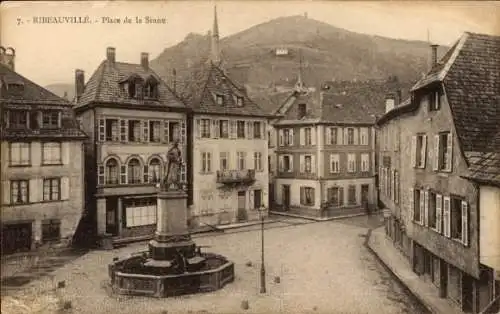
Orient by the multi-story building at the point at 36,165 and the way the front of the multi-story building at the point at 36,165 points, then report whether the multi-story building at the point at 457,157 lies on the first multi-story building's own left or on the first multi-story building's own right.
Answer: on the first multi-story building's own left

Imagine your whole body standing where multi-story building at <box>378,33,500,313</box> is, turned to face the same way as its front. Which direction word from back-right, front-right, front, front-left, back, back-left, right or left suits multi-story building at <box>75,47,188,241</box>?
front-right

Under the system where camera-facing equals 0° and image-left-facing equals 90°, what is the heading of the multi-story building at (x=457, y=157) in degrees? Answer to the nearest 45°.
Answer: approximately 45°

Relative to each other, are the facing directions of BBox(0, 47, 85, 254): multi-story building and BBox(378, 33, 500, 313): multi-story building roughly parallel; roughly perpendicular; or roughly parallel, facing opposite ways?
roughly perpendicular

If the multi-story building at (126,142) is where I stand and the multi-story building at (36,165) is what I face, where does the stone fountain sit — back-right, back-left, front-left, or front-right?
front-left

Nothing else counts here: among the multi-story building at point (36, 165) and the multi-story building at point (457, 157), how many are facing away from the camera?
0

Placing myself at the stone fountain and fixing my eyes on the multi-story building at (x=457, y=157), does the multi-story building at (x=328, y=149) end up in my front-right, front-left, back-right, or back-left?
front-left

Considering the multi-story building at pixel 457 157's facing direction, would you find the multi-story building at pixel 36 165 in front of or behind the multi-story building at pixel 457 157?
in front

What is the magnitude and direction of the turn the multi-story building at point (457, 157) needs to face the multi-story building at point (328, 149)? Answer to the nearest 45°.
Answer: approximately 90° to its right

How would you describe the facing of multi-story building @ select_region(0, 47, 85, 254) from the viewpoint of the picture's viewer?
facing the viewer

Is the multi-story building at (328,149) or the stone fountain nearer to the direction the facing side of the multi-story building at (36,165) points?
the stone fountain

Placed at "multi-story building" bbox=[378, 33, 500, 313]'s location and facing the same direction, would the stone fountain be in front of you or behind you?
in front
